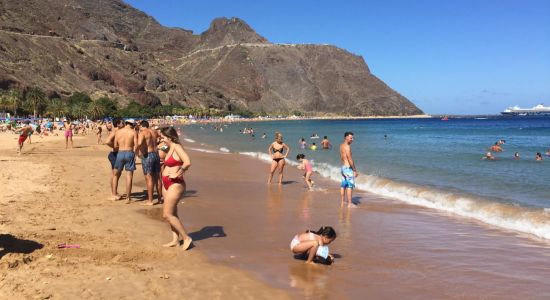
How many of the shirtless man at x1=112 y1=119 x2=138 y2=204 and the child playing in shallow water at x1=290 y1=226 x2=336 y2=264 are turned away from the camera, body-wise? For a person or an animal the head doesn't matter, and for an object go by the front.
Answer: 1

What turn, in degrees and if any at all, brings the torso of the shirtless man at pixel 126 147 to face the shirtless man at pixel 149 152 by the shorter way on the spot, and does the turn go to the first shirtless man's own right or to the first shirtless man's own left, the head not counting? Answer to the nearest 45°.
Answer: approximately 90° to the first shirtless man's own right

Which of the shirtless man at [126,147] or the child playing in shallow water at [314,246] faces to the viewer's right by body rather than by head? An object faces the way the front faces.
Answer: the child playing in shallow water

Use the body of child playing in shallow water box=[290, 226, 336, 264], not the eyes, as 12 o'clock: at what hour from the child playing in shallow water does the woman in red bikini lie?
The woman in red bikini is roughly at 6 o'clock from the child playing in shallow water.

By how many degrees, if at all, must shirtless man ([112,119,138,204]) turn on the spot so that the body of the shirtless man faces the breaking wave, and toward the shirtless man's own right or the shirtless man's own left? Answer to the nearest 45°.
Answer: approximately 90° to the shirtless man's own right

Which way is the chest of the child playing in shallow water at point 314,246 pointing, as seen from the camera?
to the viewer's right

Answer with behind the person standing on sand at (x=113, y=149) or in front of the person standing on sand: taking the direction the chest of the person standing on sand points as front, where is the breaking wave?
in front

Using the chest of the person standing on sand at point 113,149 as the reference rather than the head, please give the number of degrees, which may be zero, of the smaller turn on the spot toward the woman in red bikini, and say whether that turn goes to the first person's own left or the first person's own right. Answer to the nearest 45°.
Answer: approximately 90° to the first person's own right

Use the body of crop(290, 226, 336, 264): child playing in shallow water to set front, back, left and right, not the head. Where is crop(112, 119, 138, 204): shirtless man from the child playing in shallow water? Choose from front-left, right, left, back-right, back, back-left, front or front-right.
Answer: back-left

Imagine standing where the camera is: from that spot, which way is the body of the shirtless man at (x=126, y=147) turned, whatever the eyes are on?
away from the camera

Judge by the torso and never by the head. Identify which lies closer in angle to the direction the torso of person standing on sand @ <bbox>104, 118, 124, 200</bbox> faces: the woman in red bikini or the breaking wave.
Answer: the breaking wave

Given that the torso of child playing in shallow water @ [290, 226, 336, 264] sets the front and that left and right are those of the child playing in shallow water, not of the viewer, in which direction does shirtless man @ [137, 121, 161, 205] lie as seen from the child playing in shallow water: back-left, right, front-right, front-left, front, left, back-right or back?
back-left
